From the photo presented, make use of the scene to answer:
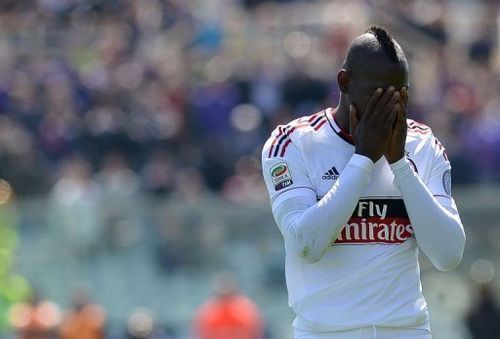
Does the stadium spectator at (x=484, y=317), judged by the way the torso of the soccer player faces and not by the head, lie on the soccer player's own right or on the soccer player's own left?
on the soccer player's own left

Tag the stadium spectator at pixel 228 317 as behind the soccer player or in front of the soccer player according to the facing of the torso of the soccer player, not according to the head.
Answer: behind

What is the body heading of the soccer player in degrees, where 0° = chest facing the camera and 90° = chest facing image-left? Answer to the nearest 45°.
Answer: approximately 315°
